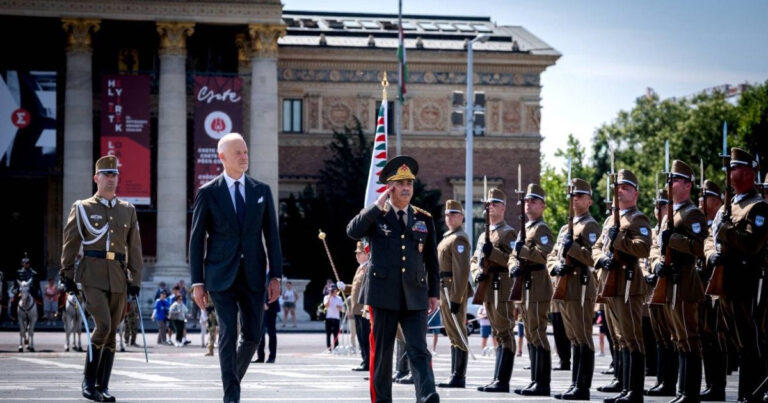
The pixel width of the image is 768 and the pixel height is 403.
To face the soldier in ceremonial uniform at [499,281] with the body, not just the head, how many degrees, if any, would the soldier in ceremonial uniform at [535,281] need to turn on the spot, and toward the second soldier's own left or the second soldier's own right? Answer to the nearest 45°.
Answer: approximately 45° to the second soldier's own right

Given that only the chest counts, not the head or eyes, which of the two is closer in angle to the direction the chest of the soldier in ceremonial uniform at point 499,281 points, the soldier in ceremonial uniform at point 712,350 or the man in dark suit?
the man in dark suit
